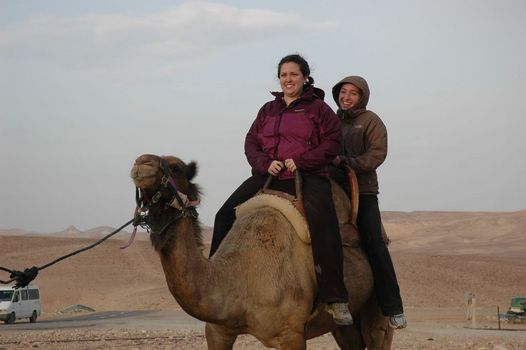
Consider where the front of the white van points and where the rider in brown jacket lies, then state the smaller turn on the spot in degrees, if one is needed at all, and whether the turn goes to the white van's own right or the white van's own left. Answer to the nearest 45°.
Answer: approximately 45° to the white van's own left

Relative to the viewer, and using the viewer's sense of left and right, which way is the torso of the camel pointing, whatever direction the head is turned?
facing the viewer and to the left of the viewer

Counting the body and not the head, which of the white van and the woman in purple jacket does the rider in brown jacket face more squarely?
the woman in purple jacket

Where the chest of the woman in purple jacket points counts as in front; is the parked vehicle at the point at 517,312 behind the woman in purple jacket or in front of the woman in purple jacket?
behind

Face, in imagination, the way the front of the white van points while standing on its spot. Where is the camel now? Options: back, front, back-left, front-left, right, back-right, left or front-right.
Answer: front-left

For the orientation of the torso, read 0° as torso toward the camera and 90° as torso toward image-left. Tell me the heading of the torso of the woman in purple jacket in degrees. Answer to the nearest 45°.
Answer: approximately 45°
